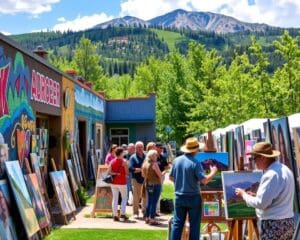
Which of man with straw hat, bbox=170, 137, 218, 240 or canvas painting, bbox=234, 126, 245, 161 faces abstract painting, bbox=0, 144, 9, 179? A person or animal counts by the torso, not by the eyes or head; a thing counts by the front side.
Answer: the canvas painting

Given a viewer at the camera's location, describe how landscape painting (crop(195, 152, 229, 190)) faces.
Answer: facing the viewer

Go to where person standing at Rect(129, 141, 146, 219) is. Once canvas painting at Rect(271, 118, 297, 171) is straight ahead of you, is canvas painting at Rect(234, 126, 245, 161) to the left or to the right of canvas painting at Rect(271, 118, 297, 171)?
left

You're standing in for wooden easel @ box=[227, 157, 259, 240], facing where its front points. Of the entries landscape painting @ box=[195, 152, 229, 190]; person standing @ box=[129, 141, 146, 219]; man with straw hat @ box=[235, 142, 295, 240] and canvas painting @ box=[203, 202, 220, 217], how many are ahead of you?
1

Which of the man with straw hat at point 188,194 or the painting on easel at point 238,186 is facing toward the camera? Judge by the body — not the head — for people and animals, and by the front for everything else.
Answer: the painting on easel

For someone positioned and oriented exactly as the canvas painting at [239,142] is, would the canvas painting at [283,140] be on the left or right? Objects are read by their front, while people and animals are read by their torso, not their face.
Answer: on its left

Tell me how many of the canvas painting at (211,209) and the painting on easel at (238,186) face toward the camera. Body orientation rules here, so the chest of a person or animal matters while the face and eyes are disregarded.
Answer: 2

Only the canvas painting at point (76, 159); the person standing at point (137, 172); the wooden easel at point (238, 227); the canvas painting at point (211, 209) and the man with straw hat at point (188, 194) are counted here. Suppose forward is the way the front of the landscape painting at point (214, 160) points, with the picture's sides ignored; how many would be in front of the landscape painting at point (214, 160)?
3

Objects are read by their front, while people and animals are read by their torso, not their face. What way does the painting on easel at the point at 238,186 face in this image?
toward the camera

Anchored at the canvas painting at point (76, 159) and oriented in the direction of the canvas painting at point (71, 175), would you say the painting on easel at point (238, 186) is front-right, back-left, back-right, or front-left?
front-left

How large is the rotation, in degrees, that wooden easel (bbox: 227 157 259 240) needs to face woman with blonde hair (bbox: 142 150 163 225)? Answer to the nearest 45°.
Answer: approximately 135° to its right

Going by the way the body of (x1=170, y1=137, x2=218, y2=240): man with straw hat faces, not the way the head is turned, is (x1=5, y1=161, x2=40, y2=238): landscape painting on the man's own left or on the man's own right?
on the man's own left

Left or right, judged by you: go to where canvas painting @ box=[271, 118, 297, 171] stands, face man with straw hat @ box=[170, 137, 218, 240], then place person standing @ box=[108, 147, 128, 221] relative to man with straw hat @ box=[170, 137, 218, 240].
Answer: right

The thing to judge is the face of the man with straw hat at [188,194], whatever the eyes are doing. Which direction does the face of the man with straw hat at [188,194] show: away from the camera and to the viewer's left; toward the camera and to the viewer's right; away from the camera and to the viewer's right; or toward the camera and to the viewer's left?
away from the camera and to the viewer's right

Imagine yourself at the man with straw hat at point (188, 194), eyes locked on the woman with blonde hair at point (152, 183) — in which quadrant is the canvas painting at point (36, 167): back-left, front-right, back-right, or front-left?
front-left
